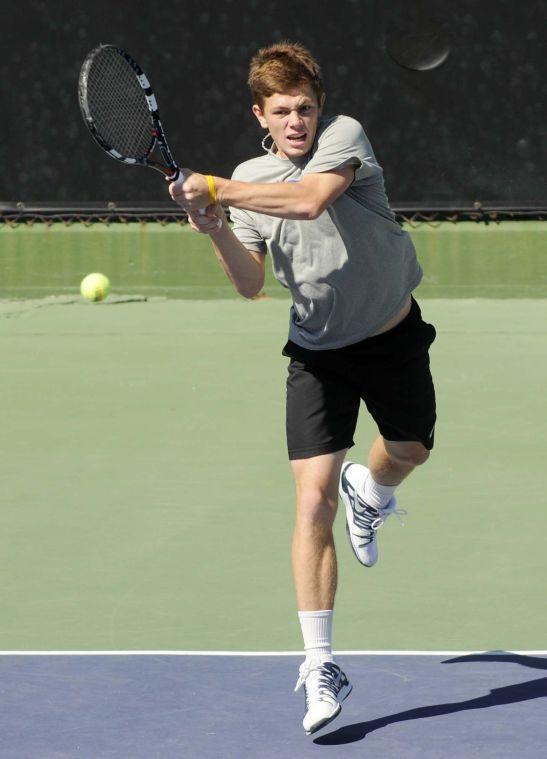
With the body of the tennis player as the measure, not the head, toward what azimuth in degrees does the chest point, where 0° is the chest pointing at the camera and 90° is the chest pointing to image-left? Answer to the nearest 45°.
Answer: approximately 0°
